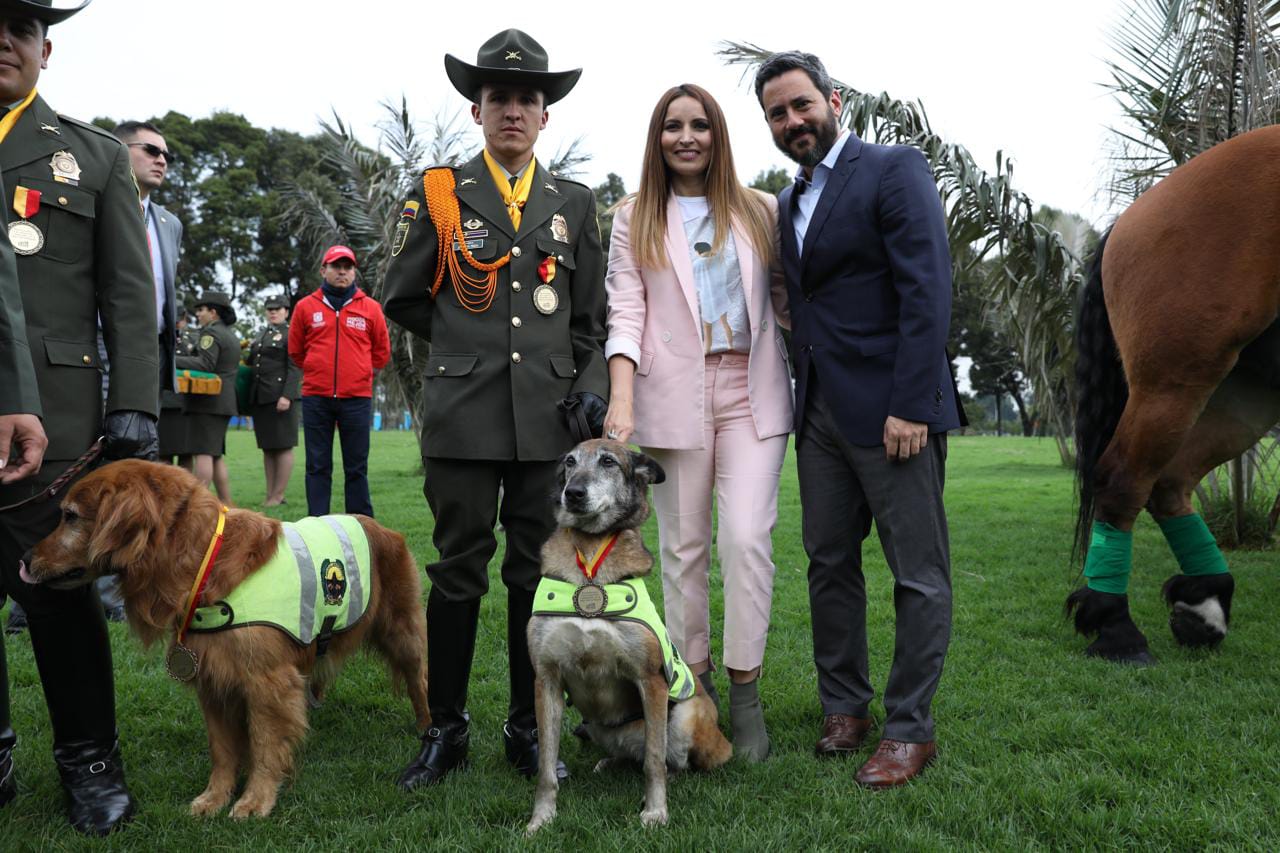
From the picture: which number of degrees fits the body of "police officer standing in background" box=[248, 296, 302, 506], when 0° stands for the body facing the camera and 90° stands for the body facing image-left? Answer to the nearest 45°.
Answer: approximately 45°

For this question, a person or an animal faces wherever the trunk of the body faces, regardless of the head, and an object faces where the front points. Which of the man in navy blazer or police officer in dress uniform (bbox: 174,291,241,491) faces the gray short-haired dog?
the man in navy blazer

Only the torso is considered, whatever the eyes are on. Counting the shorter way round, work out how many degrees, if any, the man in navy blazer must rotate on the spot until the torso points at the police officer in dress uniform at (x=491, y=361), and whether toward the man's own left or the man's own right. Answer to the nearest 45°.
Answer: approximately 45° to the man's own right

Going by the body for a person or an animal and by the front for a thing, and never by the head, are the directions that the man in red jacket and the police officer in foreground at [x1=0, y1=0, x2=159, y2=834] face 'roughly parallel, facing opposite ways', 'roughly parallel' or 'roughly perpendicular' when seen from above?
roughly parallel

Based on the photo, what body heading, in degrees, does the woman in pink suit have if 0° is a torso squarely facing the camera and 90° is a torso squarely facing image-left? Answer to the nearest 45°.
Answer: approximately 0°

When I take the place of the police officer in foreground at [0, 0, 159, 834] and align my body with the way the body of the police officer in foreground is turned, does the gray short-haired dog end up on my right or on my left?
on my left

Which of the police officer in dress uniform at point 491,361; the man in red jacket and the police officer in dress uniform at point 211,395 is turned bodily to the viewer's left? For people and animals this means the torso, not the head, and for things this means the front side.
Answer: the police officer in dress uniform at point 211,395

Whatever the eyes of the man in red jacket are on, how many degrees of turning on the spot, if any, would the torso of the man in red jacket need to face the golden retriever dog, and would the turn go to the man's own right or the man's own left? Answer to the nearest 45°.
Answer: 0° — they already face it

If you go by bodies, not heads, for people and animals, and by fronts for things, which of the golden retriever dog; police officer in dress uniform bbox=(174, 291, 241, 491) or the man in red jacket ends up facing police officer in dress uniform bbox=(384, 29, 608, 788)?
the man in red jacket

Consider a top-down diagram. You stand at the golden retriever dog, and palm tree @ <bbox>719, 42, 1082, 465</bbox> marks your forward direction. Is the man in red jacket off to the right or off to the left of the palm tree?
left

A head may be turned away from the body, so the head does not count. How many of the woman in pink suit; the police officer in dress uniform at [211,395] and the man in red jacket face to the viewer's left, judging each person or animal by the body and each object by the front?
1

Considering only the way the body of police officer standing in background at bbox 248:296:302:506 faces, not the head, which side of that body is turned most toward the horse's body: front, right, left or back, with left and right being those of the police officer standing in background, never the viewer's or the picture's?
left

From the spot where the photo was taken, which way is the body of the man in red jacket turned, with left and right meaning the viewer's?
facing the viewer

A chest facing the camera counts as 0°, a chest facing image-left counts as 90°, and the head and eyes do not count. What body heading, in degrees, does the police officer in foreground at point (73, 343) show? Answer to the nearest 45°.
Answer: approximately 0°

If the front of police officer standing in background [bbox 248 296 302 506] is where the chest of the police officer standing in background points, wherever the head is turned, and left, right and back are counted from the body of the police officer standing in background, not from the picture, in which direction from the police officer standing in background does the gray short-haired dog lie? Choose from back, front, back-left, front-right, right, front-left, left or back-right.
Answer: front-left
